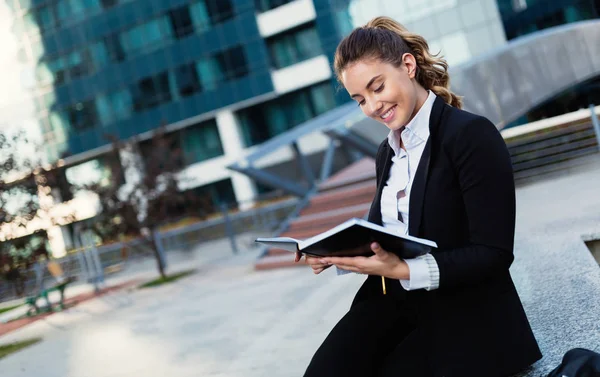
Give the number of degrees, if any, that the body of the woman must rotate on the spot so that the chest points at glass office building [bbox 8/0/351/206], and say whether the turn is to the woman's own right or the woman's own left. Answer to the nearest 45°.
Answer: approximately 135° to the woman's own right

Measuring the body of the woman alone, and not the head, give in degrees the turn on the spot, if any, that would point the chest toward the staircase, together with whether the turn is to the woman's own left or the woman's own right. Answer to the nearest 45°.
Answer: approximately 135° to the woman's own right

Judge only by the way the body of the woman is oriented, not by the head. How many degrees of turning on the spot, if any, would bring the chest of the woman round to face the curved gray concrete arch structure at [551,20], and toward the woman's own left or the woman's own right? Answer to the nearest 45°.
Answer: approximately 135° to the woman's own right

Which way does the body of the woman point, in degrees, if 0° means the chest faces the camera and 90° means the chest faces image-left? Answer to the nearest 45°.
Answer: approximately 45°

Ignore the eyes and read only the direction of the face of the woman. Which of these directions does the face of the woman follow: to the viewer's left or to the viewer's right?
to the viewer's left
